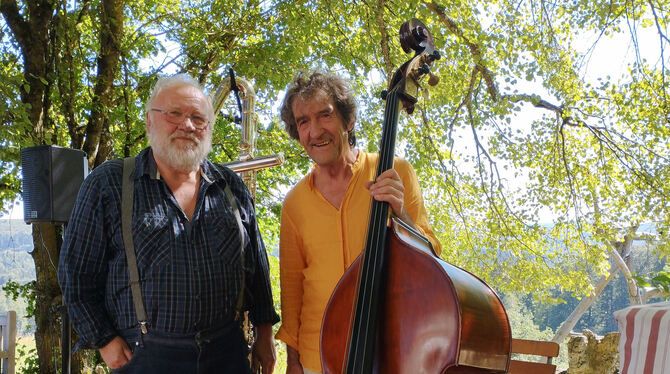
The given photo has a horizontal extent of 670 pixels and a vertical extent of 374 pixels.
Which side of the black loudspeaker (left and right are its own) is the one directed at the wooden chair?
left

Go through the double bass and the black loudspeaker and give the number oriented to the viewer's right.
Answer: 0

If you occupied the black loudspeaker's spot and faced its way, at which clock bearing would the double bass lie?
The double bass is roughly at 10 o'clock from the black loudspeaker.

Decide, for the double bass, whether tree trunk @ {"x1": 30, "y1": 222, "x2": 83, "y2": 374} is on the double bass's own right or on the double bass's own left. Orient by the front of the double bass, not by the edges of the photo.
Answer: on the double bass's own right

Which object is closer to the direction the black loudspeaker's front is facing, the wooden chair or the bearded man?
the bearded man

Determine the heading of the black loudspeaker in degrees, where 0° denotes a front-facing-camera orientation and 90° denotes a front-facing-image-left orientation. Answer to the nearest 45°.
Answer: approximately 45°

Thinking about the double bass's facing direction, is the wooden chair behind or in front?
behind

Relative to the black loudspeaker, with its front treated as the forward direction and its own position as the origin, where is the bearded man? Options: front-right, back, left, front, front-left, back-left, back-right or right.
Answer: front-left

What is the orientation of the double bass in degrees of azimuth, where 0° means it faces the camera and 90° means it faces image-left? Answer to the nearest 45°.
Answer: approximately 45°

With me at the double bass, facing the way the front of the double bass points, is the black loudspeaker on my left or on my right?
on my right

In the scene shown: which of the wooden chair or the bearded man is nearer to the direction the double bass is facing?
the bearded man
